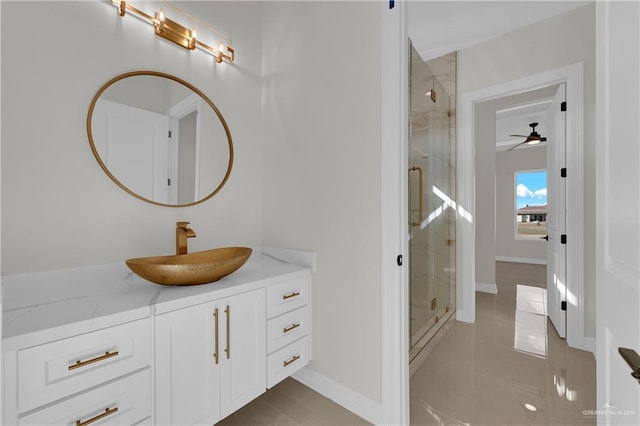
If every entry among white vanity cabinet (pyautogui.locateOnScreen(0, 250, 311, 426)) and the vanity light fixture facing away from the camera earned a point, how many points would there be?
0

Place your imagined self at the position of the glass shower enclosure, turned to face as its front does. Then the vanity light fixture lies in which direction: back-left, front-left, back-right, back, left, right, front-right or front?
back-right

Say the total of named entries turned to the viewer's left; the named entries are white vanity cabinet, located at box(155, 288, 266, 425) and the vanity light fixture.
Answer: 0

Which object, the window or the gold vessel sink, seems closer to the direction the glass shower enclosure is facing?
the window

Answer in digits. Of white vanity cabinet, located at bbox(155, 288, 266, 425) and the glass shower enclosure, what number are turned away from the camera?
0

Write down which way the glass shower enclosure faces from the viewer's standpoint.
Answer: facing to the right of the viewer

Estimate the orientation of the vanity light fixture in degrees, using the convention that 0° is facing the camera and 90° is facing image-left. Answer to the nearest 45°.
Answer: approximately 315°
